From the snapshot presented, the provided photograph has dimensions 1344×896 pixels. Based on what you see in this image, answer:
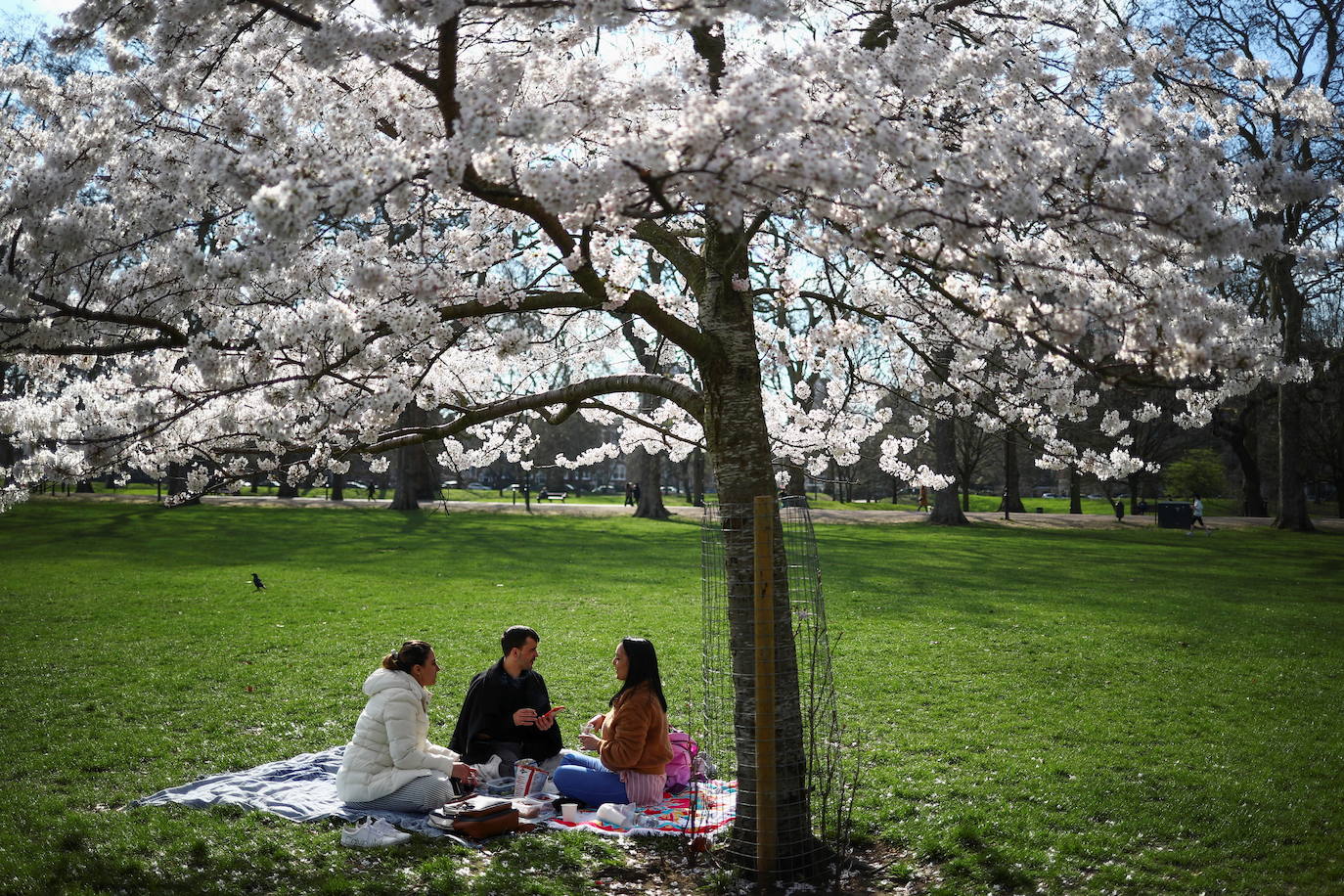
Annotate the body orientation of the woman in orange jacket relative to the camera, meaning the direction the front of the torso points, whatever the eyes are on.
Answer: to the viewer's left

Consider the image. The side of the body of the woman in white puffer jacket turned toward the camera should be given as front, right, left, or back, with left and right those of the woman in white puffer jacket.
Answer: right

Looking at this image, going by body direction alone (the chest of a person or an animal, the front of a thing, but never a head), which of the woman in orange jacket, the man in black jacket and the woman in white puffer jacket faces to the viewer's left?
the woman in orange jacket

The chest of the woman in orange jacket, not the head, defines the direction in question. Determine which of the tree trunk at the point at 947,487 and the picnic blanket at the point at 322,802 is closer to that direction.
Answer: the picnic blanket

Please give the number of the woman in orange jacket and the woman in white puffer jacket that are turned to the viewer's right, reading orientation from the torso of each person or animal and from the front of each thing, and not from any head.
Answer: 1

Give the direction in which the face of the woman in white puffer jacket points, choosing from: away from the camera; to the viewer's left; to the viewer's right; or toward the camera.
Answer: to the viewer's right

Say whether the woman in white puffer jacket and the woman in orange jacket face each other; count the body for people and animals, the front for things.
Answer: yes

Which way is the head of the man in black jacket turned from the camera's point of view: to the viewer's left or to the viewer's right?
to the viewer's right

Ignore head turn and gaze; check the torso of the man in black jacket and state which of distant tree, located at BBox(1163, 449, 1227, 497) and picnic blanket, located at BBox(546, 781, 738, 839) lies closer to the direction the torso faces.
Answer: the picnic blanket
